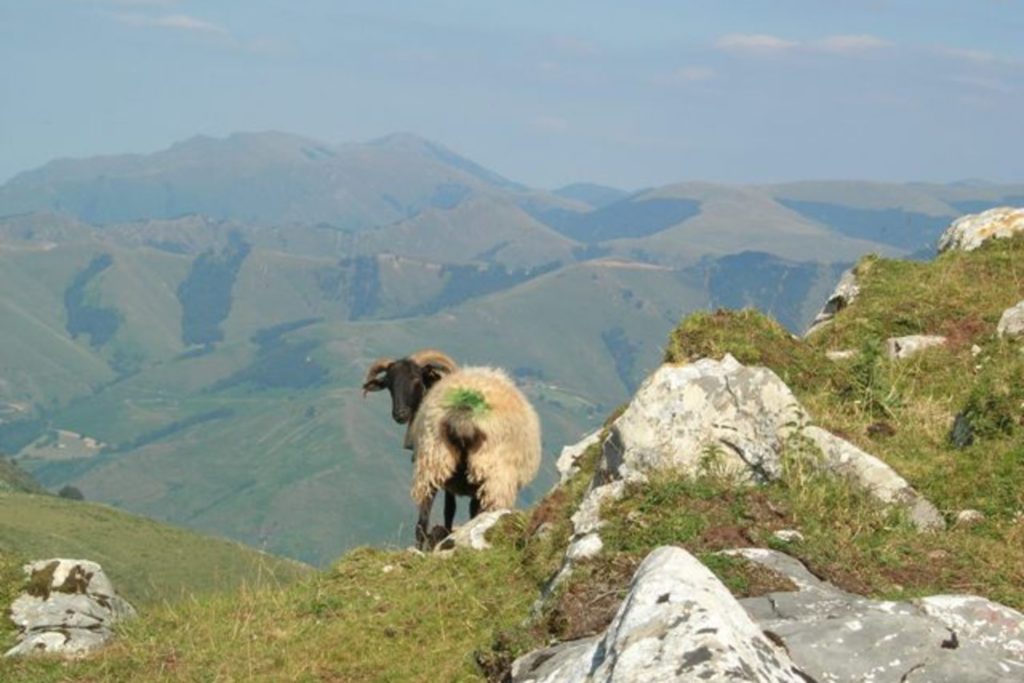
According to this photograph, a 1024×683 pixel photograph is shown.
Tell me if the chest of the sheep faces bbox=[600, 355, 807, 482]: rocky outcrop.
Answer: no

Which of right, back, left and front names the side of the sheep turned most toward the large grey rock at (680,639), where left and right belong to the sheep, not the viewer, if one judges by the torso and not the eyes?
back

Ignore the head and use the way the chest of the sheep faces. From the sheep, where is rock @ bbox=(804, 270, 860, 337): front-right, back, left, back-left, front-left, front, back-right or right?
front-right

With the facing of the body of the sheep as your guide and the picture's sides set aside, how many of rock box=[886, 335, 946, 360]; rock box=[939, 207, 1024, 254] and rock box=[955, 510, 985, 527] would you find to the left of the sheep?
0

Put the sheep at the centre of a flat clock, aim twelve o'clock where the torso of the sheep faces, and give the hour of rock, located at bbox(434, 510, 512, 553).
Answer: The rock is roughly at 6 o'clock from the sheep.

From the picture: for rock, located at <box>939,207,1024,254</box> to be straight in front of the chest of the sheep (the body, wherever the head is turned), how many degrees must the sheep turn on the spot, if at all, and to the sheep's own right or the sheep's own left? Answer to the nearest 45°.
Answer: approximately 45° to the sheep's own right

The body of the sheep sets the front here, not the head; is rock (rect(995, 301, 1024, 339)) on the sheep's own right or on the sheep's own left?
on the sheep's own right

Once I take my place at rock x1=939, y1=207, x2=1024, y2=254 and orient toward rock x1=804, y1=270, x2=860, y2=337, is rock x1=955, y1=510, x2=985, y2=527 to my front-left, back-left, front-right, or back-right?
front-left

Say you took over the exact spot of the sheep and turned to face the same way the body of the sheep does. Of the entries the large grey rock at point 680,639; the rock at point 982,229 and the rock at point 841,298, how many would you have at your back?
1

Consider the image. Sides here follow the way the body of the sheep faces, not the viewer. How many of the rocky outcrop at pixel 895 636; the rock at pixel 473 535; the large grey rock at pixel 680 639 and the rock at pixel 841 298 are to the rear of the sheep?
3

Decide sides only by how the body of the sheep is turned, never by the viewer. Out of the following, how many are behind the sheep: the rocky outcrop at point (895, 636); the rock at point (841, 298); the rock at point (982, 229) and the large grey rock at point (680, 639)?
2

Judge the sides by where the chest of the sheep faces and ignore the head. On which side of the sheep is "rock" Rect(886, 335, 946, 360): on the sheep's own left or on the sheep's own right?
on the sheep's own right

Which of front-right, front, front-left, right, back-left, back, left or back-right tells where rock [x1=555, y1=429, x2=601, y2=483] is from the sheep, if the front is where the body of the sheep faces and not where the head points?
back-right

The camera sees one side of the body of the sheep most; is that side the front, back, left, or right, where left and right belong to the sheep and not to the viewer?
back

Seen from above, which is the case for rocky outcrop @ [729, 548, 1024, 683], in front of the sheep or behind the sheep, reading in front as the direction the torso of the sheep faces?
behind
